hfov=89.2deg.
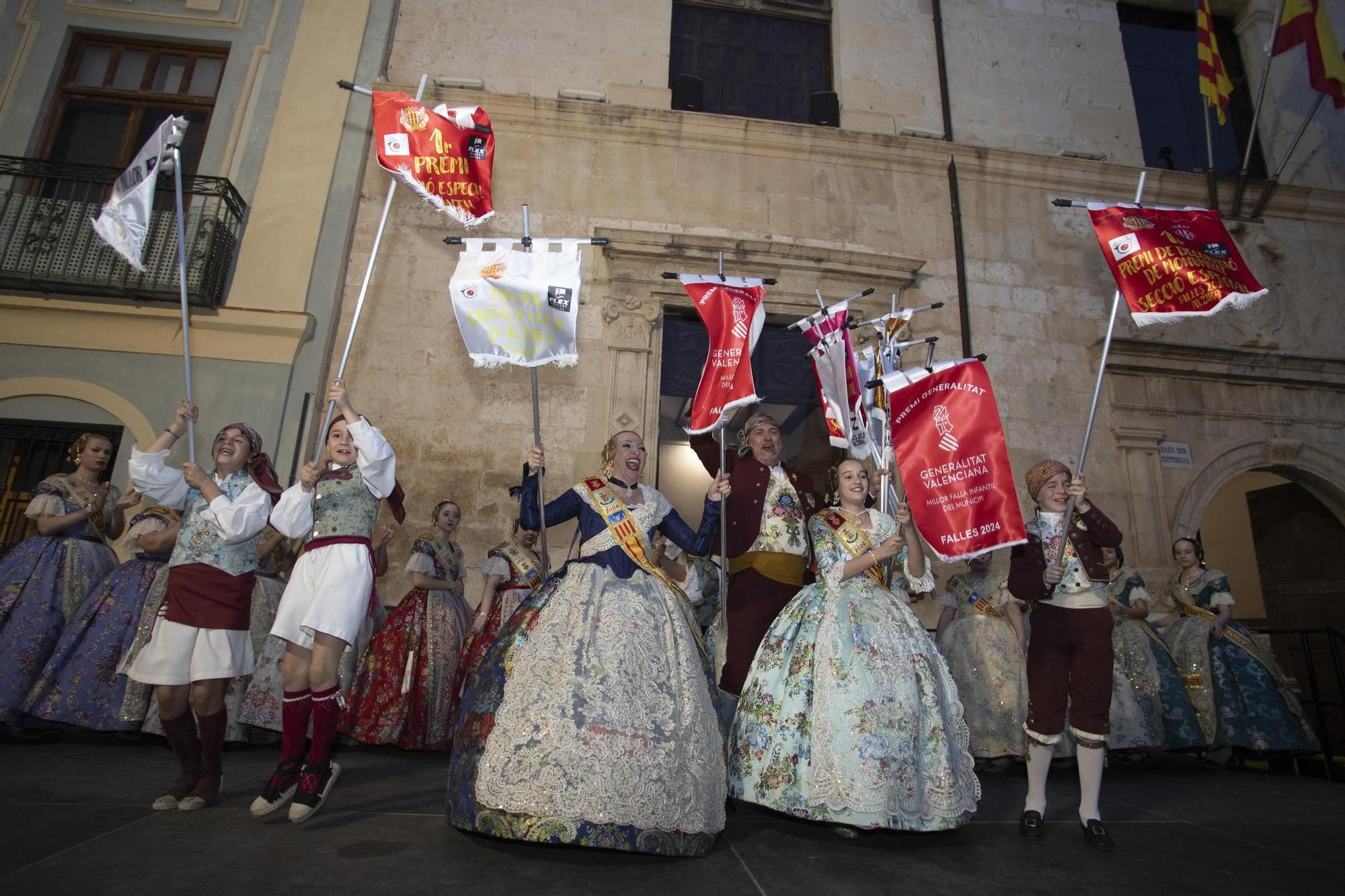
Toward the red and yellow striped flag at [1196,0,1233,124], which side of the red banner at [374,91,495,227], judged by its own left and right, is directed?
left

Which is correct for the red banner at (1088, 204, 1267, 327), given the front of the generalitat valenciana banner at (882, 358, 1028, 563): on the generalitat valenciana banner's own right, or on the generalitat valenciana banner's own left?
on the generalitat valenciana banner's own left

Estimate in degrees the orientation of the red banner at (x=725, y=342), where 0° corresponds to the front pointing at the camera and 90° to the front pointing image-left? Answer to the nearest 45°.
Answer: approximately 0°

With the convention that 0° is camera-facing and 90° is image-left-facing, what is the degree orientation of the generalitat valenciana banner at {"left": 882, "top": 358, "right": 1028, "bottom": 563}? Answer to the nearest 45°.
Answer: approximately 0°

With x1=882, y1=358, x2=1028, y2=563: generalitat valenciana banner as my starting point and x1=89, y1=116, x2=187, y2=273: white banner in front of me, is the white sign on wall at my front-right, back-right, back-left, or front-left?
back-right

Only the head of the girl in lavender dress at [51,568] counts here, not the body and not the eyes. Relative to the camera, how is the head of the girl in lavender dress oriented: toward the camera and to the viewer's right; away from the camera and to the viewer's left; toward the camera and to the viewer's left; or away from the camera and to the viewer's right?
toward the camera and to the viewer's right

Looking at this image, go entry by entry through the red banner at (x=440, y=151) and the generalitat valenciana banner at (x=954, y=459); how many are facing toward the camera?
2

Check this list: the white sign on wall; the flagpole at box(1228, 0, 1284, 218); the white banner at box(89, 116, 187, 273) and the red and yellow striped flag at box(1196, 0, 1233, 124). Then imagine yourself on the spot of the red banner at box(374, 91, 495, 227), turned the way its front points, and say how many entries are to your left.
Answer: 3

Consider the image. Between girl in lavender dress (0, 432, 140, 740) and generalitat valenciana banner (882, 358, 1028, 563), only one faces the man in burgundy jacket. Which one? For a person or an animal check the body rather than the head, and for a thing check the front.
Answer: the girl in lavender dress
